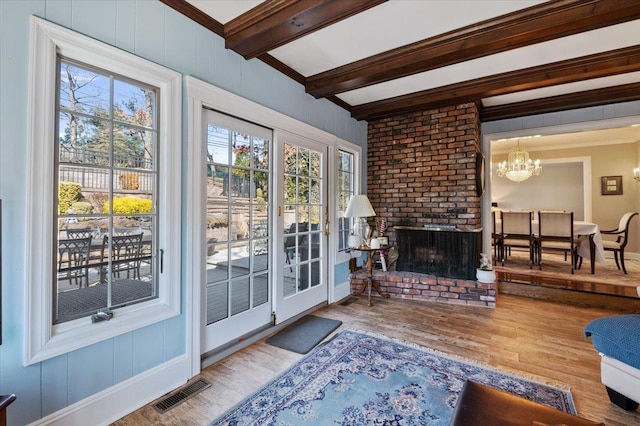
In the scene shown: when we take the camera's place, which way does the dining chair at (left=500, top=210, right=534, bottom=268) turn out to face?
facing away from the viewer

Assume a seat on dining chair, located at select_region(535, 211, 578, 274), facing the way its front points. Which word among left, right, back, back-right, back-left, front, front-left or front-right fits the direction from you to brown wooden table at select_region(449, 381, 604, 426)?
back

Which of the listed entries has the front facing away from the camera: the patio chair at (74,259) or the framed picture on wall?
the patio chair

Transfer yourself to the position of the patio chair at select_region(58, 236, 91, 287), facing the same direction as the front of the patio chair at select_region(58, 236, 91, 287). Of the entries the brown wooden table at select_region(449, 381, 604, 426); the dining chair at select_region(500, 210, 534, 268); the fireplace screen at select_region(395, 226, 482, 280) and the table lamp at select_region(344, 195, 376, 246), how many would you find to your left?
0

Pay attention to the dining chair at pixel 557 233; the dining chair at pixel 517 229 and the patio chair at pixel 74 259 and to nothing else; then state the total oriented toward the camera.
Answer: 0

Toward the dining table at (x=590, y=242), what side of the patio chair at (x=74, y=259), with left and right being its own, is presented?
right

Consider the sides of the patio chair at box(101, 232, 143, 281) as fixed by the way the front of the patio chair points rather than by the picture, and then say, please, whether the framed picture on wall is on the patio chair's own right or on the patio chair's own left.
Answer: on the patio chair's own right

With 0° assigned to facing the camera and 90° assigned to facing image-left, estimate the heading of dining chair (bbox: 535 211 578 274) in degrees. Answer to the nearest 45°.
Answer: approximately 180°

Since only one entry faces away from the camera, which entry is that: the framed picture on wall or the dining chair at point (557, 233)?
the dining chair

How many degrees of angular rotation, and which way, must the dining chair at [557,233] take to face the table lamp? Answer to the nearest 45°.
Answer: approximately 135° to its left

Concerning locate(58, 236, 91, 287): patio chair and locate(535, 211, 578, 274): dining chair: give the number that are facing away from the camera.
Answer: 2

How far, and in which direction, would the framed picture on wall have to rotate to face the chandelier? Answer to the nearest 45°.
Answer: approximately 45° to its right

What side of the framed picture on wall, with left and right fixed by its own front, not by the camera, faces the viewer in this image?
front

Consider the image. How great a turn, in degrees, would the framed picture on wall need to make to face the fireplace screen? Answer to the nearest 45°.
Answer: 0° — it already faces it

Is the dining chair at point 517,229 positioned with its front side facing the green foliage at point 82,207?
no
